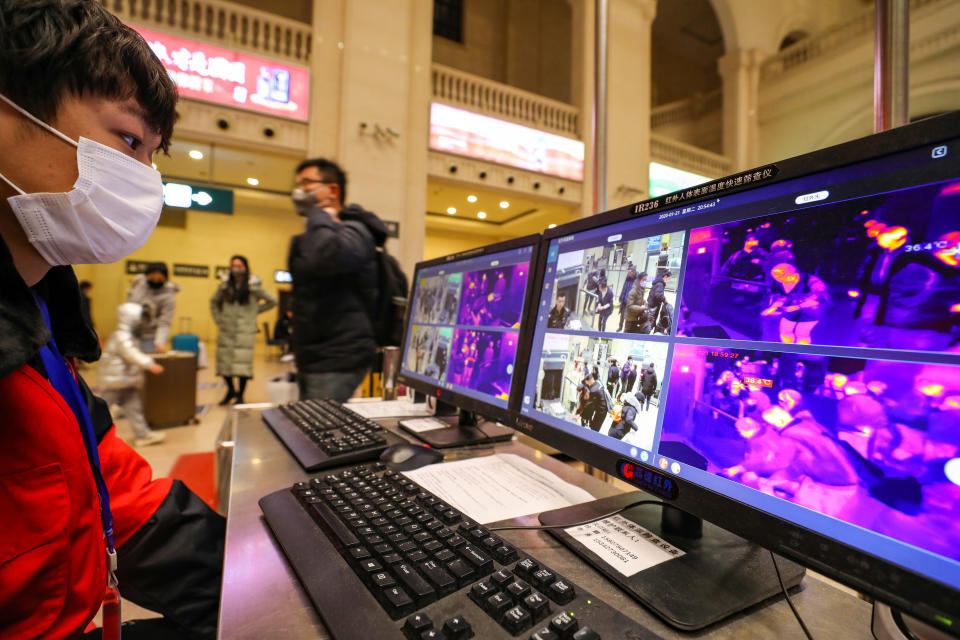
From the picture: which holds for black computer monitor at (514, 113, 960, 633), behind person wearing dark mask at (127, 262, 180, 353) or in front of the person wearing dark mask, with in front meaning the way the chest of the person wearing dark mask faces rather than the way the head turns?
in front

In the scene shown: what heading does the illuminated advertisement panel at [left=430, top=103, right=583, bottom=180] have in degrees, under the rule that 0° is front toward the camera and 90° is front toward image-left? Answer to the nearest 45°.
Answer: approximately 315°

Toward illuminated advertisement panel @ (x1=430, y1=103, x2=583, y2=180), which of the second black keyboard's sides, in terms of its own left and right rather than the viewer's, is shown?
back

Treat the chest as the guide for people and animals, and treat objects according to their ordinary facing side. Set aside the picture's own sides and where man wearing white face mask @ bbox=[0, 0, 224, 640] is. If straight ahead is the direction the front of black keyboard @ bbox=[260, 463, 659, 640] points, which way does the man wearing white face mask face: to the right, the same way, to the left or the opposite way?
the opposite way

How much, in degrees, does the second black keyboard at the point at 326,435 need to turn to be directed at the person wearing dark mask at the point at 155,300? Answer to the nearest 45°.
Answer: approximately 90° to its right

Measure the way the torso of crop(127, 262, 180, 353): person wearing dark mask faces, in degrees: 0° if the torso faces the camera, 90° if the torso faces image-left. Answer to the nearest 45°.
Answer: approximately 0°

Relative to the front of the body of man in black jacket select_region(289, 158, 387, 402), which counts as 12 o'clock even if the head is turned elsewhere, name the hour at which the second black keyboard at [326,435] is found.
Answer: The second black keyboard is roughly at 9 o'clock from the man in black jacket.

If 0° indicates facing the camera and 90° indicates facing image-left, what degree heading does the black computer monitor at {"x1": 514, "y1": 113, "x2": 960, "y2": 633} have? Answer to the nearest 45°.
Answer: approximately 45°

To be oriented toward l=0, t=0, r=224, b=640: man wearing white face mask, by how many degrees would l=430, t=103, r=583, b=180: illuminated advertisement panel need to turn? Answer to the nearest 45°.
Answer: approximately 45° to its right

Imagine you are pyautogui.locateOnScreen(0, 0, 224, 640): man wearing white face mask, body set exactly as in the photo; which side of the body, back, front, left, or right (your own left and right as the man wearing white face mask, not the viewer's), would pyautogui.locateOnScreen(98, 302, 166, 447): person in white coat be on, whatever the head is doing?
left

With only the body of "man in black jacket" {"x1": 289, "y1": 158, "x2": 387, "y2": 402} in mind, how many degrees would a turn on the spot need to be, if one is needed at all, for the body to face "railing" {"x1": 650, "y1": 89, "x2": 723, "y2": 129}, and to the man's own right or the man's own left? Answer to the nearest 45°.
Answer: approximately 135° to the man's own right

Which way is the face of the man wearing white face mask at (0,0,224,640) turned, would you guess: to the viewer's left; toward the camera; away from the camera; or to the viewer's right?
to the viewer's right

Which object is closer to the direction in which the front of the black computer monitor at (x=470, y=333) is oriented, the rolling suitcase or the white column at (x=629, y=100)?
the rolling suitcase

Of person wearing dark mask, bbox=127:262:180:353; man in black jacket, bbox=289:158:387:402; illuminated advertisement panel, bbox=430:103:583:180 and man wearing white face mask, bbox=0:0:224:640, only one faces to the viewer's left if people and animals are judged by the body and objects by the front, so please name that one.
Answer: the man in black jacket

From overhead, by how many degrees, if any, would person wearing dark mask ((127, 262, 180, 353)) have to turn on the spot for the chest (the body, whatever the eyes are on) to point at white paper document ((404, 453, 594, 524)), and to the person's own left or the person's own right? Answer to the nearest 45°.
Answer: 0° — they already face it
